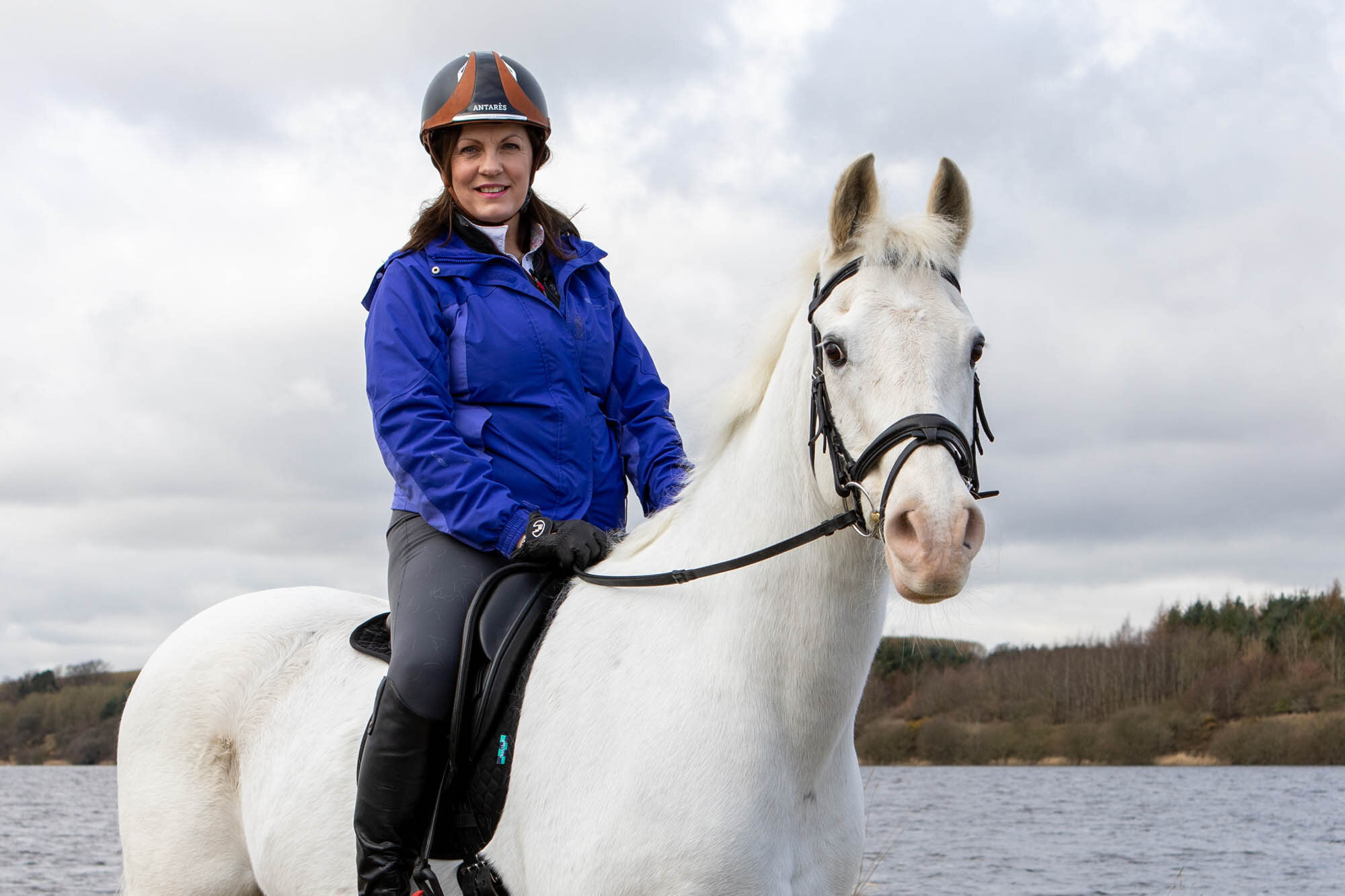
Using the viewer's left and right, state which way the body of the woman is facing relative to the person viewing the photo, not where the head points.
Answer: facing the viewer and to the right of the viewer

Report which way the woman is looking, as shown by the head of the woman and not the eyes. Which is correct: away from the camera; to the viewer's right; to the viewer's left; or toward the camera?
toward the camera
